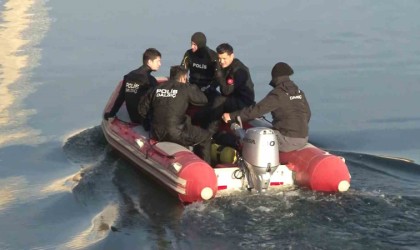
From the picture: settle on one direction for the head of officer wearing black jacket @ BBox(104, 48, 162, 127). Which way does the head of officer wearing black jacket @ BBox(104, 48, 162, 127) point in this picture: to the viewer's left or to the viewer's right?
to the viewer's right

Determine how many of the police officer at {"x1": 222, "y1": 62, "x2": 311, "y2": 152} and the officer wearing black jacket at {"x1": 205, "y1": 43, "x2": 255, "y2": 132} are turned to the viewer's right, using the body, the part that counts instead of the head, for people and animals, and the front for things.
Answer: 0

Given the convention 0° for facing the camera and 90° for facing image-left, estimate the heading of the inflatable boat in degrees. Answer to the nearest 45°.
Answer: approximately 135°

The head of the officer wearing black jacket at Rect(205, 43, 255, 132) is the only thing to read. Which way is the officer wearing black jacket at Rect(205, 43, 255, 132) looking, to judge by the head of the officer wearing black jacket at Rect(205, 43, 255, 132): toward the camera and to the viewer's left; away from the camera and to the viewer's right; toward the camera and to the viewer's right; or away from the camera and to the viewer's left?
toward the camera and to the viewer's left

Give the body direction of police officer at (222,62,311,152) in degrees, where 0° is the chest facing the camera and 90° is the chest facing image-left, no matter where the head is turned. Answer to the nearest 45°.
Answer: approximately 135°

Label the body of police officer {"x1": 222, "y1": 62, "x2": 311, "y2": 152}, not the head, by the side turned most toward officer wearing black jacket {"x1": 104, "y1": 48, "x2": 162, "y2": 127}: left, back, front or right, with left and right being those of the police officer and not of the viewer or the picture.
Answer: front
